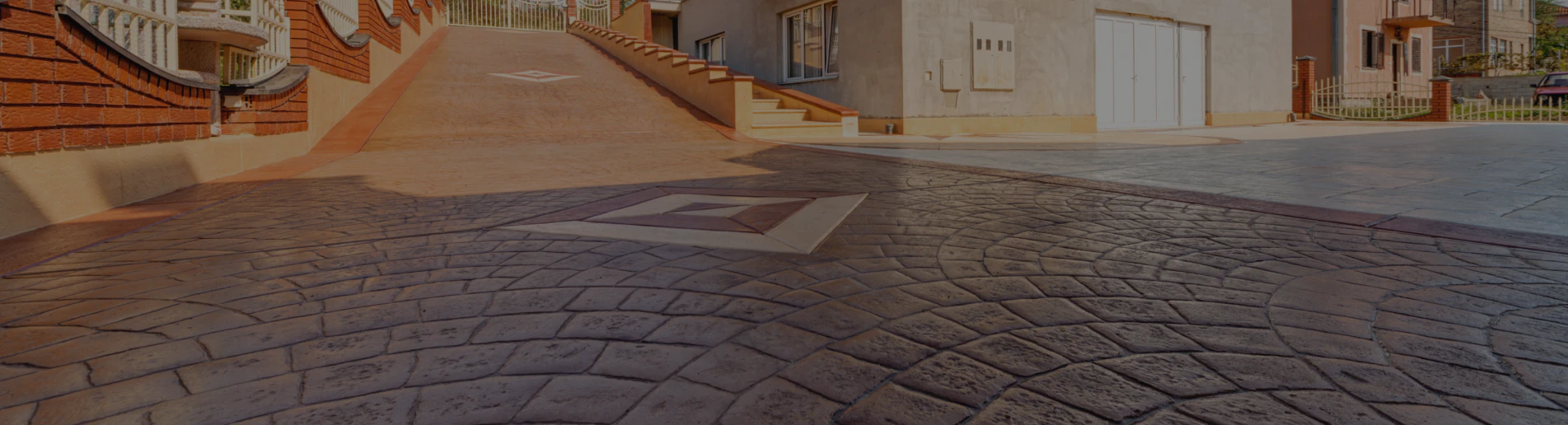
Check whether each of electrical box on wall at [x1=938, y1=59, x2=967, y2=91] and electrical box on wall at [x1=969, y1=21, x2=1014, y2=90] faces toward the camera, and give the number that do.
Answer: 2

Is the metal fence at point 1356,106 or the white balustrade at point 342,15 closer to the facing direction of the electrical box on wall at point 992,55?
the white balustrade

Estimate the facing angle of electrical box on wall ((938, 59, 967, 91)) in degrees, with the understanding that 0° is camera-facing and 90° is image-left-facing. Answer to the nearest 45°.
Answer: approximately 0°

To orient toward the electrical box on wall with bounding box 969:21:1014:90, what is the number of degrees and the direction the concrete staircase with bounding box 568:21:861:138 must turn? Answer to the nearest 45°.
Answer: approximately 45° to its left

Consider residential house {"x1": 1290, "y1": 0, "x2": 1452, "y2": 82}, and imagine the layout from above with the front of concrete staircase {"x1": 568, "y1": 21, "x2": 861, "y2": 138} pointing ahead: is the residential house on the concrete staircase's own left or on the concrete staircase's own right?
on the concrete staircase's own left

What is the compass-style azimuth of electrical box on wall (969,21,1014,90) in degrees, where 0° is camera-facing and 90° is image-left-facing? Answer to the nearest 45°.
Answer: approximately 0°
